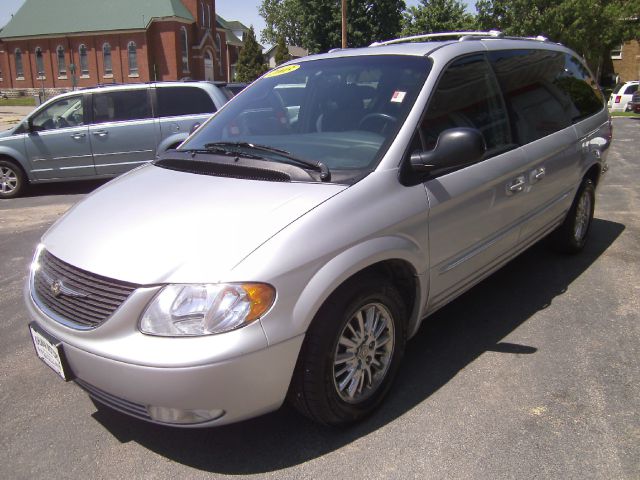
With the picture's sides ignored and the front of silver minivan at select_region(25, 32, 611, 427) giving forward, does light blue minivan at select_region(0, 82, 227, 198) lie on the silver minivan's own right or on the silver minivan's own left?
on the silver minivan's own right

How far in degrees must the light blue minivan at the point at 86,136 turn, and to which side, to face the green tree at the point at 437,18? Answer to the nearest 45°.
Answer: approximately 135° to its right

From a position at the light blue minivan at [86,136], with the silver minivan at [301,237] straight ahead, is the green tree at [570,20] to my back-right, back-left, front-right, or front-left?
back-left

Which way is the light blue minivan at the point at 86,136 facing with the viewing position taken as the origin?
facing to the left of the viewer

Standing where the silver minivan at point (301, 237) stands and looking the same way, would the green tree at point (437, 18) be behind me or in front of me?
behind

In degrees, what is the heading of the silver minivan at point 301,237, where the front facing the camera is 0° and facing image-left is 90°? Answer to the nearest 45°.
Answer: approximately 45°

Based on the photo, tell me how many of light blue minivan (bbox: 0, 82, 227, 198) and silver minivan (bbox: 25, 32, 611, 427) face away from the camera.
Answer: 0

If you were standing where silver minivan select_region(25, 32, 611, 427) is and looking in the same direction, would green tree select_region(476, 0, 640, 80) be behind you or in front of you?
behind
